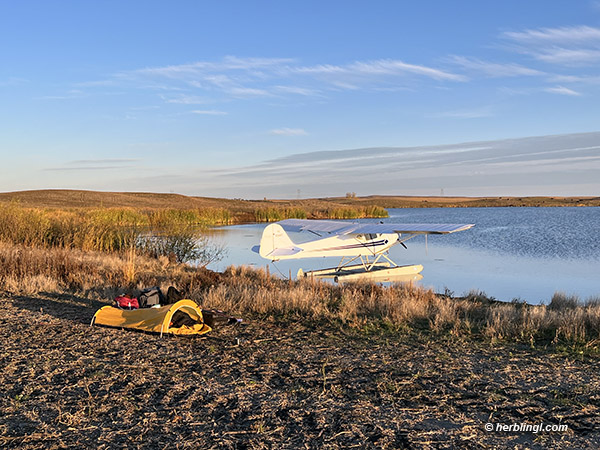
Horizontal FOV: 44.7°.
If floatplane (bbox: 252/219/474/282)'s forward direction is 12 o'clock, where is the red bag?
The red bag is roughly at 5 o'clock from the floatplane.

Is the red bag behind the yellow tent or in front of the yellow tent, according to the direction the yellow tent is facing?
behind

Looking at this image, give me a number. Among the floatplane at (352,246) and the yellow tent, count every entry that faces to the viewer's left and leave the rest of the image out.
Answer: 0

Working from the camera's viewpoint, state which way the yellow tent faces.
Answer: facing the viewer and to the right of the viewer

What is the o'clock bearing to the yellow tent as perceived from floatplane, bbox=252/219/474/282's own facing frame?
The yellow tent is roughly at 5 o'clock from the floatplane.

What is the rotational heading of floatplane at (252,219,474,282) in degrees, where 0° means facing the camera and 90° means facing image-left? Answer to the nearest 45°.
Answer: approximately 225°

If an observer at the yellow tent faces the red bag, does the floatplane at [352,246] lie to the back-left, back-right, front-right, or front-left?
front-right

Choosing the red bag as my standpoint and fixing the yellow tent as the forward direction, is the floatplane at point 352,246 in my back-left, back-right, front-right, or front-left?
back-left

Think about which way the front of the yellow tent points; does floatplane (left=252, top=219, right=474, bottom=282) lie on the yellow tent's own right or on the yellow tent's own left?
on the yellow tent's own left
